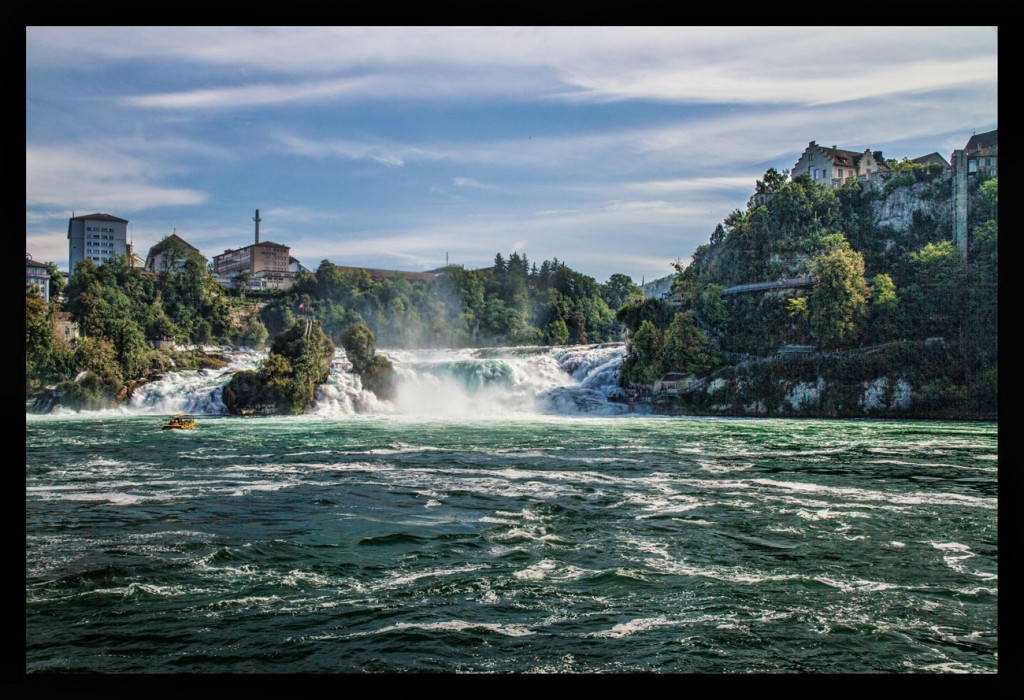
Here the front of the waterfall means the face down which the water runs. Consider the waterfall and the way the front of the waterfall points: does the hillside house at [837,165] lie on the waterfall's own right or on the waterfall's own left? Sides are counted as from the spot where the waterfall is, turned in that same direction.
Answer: on the waterfall's own left

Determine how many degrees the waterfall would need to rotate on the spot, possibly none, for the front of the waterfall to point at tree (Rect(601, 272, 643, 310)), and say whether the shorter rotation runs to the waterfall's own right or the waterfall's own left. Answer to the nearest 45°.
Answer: approximately 135° to the waterfall's own left

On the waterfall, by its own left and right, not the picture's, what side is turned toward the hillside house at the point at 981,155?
left

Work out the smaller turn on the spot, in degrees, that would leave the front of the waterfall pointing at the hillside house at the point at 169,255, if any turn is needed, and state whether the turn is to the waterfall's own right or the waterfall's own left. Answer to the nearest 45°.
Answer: approximately 90° to the waterfall's own right

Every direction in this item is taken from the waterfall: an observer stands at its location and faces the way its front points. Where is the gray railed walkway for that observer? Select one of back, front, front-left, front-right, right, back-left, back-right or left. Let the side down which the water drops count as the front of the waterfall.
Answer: left

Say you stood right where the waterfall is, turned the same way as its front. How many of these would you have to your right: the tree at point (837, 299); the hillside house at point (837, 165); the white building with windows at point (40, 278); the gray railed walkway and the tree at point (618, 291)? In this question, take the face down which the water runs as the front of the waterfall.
1

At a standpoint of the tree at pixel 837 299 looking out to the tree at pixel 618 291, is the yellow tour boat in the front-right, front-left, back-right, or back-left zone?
front-left

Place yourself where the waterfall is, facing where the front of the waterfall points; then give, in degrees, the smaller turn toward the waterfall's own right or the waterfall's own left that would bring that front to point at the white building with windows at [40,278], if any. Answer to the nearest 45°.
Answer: approximately 90° to the waterfall's own right

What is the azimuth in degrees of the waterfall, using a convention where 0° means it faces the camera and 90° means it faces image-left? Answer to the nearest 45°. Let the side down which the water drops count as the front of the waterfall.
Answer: approximately 0°
